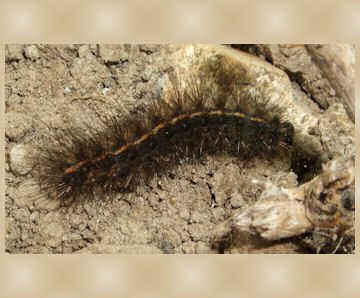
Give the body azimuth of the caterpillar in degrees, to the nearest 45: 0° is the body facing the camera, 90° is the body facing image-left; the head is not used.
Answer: approximately 270°

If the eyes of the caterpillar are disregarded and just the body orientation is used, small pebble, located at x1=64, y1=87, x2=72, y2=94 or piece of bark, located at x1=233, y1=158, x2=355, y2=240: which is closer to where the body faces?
the piece of bark

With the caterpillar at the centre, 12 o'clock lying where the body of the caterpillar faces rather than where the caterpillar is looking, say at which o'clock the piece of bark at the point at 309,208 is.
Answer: The piece of bark is roughly at 1 o'clock from the caterpillar.

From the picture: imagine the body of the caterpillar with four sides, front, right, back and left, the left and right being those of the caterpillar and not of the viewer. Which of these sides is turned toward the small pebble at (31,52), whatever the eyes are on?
back

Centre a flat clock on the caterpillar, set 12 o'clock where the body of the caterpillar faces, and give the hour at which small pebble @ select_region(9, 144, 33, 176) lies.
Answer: The small pebble is roughly at 6 o'clock from the caterpillar.

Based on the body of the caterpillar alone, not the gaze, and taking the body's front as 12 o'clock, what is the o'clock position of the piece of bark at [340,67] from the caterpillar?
The piece of bark is roughly at 12 o'clock from the caterpillar.

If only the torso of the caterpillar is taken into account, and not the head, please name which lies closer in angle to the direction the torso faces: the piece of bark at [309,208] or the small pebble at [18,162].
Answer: the piece of bark

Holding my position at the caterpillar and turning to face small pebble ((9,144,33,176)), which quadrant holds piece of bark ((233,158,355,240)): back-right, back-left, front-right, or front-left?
back-left

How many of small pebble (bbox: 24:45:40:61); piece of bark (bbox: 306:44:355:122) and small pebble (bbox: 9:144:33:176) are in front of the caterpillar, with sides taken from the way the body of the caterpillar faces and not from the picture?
1

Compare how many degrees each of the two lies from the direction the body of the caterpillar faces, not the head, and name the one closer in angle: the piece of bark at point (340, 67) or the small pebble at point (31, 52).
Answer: the piece of bark

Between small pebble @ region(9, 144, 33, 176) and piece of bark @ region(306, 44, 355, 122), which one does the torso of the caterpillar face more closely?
the piece of bark
